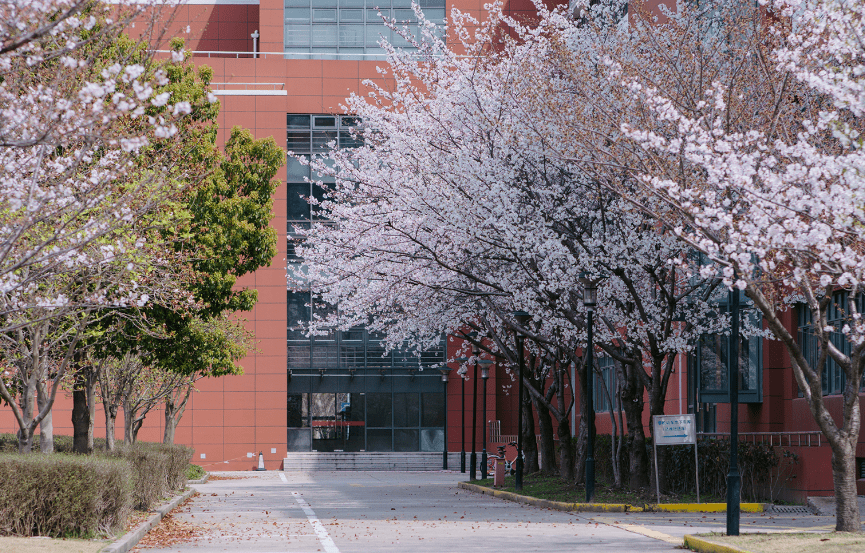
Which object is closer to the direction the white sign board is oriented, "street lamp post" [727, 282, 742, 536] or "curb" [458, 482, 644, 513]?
the street lamp post

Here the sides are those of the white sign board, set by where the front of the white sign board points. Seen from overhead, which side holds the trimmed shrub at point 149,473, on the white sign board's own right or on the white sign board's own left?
on the white sign board's own right

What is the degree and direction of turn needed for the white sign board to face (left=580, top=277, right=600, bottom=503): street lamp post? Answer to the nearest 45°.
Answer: approximately 90° to its right

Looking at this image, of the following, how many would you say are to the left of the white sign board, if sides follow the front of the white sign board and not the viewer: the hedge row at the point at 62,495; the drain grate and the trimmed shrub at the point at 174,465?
1

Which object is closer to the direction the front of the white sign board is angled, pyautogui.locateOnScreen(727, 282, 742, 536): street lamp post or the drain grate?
the street lamp post

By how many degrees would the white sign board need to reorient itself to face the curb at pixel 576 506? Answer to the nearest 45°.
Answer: approximately 90° to its right

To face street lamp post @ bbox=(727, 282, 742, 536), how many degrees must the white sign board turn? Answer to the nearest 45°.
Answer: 0° — it already faces it

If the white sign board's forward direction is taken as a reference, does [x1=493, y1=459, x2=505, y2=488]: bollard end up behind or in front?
behind

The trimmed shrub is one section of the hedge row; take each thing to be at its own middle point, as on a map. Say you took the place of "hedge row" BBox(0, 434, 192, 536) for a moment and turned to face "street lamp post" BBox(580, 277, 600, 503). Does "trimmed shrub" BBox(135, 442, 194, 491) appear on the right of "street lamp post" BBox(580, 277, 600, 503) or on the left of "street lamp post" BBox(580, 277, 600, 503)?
left

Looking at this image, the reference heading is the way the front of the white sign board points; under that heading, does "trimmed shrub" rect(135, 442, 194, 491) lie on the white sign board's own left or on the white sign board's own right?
on the white sign board's own right

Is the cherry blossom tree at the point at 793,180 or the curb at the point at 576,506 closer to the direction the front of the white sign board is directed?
the cherry blossom tree

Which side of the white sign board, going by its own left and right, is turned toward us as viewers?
front
